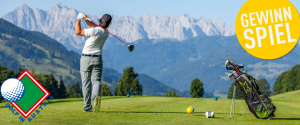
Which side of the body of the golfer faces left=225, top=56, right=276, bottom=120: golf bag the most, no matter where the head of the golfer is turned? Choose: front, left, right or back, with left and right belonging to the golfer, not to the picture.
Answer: right

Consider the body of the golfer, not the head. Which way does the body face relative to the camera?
away from the camera
